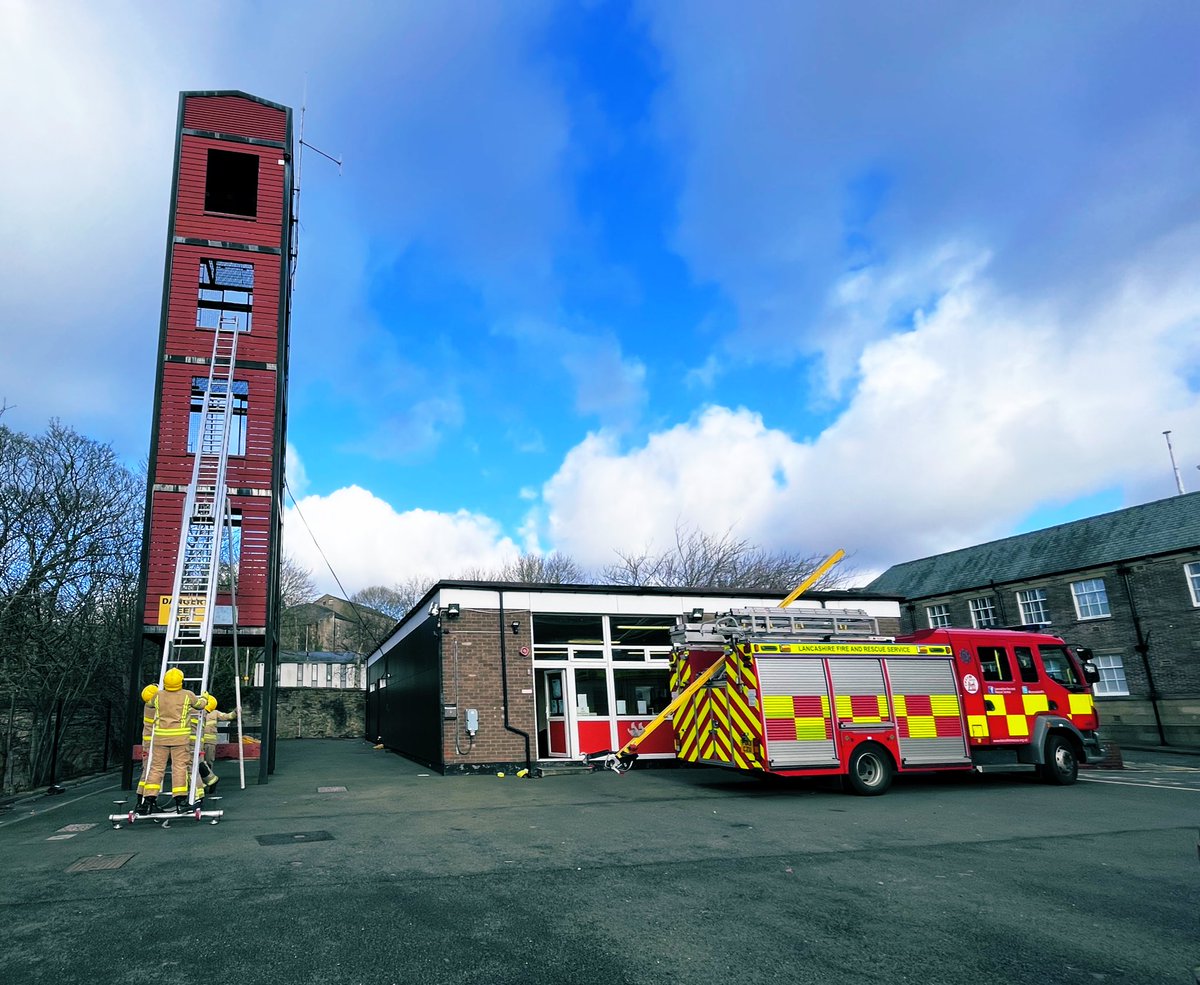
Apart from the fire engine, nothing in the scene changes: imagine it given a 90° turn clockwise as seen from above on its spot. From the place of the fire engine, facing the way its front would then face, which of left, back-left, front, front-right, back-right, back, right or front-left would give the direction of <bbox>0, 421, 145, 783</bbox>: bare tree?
back-right

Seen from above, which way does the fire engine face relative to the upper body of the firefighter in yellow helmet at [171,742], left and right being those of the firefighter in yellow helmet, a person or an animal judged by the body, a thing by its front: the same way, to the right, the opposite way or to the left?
to the right

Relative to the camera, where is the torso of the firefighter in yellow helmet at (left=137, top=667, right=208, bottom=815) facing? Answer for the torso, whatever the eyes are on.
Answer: away from the camera

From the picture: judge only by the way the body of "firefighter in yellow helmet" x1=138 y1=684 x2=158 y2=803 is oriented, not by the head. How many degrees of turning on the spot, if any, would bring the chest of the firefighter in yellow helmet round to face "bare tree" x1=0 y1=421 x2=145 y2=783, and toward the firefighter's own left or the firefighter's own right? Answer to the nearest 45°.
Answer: approximately 90° to the firefighter's own left

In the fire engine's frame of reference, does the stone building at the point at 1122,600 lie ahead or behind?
ahead

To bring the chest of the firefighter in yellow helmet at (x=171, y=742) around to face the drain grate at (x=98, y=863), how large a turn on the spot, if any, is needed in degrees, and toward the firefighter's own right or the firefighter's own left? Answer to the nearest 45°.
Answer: approximately 180°

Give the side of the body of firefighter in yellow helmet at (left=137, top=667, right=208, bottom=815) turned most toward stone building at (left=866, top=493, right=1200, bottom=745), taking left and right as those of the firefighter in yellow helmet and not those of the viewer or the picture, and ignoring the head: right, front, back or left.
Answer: right

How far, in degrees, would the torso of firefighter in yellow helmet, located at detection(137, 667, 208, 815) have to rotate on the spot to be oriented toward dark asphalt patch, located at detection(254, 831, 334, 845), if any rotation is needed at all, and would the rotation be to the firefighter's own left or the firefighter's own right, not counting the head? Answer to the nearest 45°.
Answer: approximately 135° to the firefighter's own right

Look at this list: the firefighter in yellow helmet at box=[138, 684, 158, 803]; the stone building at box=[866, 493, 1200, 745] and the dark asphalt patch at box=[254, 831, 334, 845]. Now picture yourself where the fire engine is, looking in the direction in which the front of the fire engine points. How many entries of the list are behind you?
2

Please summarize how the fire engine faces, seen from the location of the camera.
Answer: facing away from the viewer and to the right of the viewer
